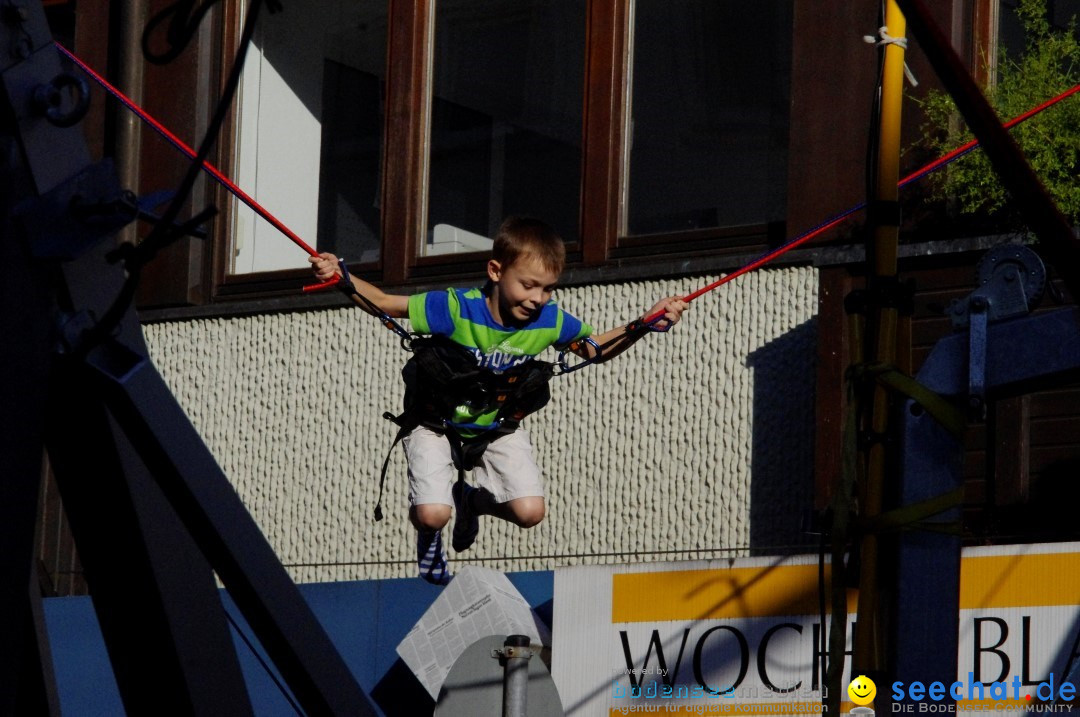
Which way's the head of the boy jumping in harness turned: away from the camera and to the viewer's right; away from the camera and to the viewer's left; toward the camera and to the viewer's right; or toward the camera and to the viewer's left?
toward the camera and to the viewer's right

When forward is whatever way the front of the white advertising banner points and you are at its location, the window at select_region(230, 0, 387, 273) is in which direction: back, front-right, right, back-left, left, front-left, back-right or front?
back-right

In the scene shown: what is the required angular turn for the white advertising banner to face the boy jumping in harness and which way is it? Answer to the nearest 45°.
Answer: approximately 45° to its right

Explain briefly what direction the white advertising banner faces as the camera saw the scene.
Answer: facing the viewer

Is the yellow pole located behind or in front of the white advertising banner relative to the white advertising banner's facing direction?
in front
